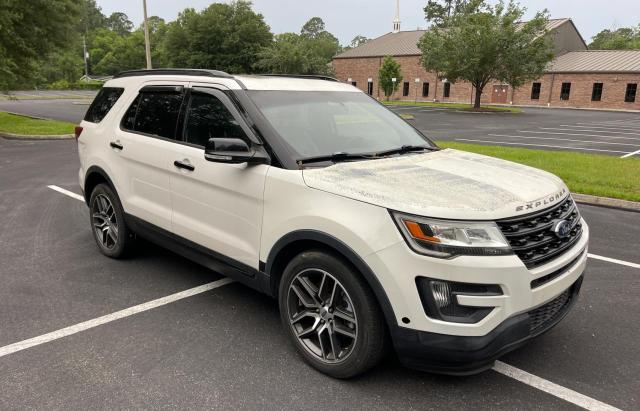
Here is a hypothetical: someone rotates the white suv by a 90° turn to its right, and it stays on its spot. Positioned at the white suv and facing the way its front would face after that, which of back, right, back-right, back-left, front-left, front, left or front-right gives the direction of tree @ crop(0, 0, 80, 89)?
right

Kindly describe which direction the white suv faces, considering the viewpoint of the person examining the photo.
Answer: facing the viewer and to the right of the viewer

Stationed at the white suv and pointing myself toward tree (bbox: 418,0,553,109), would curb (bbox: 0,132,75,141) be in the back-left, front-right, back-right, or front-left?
front-left

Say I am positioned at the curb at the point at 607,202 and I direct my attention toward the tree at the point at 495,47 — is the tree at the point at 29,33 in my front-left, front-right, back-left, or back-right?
front-left

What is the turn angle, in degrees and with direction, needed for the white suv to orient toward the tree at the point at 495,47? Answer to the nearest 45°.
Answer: approximately 135° to its left

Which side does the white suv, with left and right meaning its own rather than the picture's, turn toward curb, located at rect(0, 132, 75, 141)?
back

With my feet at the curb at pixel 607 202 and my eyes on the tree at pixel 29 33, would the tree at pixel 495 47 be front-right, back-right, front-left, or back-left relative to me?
front-right

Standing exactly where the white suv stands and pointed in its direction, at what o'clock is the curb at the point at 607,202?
The curb is roughly at 9 o'clock from the white suv.
